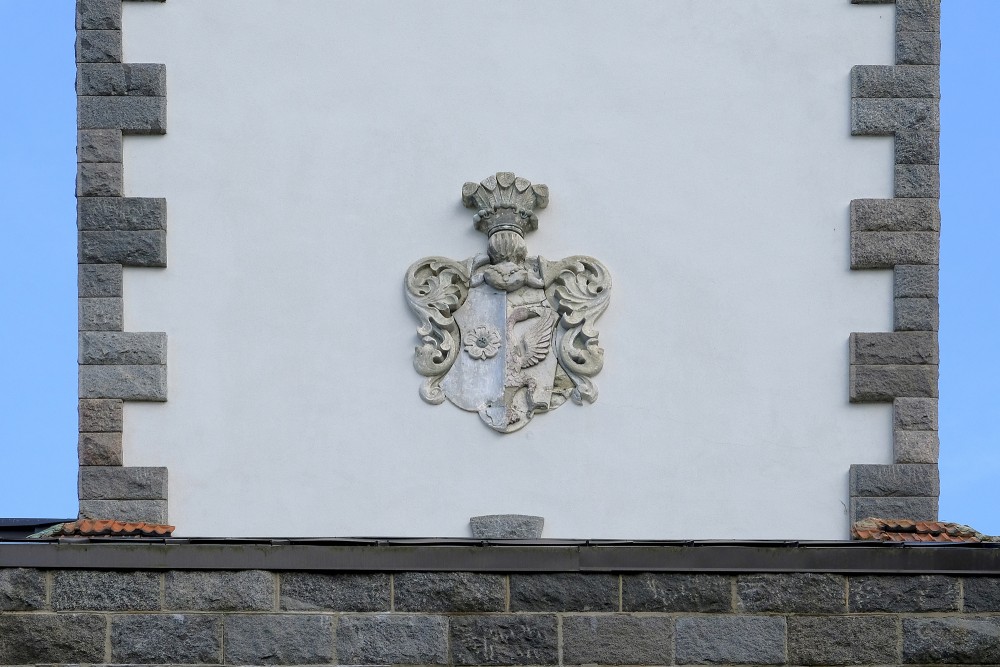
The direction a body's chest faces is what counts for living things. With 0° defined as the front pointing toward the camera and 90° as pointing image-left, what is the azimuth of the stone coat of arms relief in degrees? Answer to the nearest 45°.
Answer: approximately 0°
